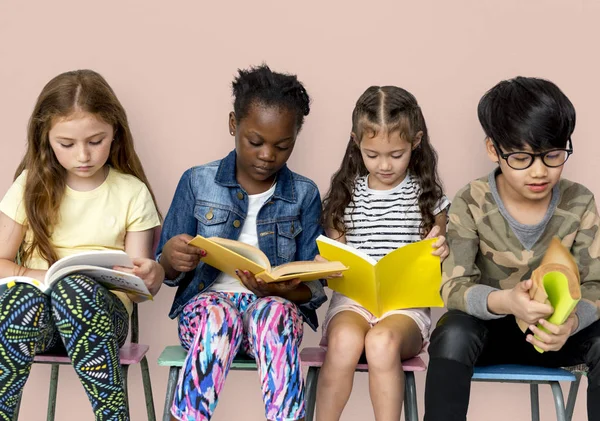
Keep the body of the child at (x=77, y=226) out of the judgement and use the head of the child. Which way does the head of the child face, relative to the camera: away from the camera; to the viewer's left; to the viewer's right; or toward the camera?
toward the camera

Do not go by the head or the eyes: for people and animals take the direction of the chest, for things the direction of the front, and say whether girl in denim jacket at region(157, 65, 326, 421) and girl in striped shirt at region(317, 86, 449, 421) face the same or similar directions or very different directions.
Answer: same or similar directions

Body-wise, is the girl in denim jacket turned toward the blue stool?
no

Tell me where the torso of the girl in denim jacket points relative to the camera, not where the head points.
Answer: toward the camera

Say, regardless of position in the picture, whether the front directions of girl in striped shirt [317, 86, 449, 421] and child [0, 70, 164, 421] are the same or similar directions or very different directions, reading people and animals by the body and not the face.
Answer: same or similar directions

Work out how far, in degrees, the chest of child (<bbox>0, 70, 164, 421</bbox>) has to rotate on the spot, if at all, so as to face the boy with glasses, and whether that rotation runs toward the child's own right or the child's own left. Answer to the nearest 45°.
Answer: approximately 45° to the child's own left

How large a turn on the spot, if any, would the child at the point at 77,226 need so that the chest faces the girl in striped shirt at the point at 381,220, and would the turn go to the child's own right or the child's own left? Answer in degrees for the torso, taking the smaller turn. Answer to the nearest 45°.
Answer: approximately 90° to the child's own left

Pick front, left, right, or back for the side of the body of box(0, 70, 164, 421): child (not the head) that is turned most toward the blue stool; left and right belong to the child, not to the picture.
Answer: left

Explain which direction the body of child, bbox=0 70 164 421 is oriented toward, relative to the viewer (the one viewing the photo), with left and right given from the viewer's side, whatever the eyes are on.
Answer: facing the viewer

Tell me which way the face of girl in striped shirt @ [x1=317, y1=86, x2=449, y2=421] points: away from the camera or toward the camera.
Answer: toward the camera

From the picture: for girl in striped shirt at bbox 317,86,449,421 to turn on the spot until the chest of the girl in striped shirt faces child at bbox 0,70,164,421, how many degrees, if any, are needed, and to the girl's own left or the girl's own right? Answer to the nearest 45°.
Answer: approximately 90° to the girl's own right
